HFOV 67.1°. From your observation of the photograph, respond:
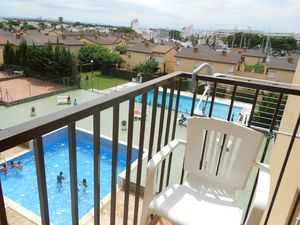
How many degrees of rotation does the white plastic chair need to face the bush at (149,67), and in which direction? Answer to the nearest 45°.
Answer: approximately 135° to its right

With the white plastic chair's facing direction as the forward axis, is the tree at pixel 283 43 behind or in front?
behind

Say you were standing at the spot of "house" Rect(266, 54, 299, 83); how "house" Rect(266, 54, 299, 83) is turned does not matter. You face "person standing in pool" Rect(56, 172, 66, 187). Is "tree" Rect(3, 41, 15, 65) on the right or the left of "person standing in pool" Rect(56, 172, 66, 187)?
right

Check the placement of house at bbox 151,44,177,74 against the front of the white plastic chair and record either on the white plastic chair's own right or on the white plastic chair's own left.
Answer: on the white plastic chair's own right

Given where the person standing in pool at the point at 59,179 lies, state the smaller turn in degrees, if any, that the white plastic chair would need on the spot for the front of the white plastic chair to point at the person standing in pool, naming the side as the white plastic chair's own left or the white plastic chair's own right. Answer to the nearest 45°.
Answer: approximately 90° to the white plastic chair's own right

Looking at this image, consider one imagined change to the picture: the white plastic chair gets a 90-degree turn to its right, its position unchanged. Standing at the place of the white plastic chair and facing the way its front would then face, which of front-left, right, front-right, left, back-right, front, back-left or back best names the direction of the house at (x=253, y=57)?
front-right

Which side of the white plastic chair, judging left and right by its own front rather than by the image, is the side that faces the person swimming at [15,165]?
right

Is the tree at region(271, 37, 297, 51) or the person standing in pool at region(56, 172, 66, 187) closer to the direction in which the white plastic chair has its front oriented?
the person standing in pool

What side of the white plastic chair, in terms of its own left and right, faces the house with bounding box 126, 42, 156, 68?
back

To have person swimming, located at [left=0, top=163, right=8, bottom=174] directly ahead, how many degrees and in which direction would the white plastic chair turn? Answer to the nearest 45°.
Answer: approximately 90° to its right

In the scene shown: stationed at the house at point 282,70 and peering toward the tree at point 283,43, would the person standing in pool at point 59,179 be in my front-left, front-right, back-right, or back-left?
back-left
